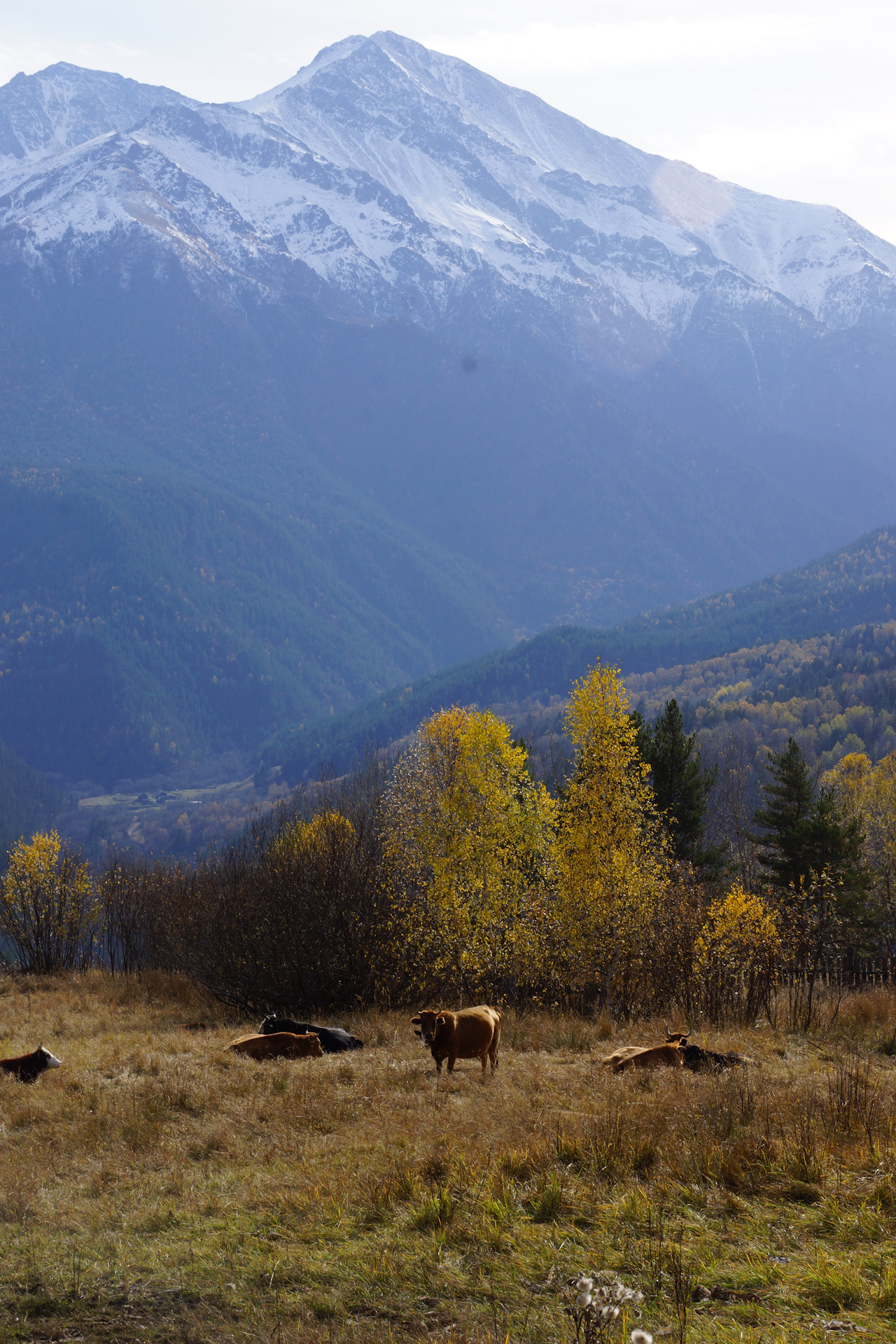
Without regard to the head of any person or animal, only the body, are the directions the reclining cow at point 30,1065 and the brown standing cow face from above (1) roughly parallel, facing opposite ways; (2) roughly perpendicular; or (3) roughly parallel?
roughly parallel, facing opposite ways

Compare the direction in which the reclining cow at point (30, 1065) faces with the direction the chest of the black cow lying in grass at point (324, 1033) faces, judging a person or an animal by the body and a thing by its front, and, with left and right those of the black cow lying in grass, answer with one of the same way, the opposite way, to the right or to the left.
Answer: the opposite way

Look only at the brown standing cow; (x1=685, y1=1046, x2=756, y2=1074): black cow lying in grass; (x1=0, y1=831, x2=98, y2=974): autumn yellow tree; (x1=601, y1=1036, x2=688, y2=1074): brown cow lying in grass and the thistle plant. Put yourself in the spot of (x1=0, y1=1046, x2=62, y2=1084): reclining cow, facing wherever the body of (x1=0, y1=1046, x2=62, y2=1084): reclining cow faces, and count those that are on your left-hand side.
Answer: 1

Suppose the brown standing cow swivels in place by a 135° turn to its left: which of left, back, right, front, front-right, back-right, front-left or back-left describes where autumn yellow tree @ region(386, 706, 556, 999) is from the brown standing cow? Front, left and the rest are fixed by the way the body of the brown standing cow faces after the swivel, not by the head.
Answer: back-left

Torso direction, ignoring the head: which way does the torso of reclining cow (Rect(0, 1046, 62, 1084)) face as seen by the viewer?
to the viewer's right

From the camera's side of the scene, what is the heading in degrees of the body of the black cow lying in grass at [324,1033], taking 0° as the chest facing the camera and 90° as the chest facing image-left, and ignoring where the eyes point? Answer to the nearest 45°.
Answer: approximately 90°

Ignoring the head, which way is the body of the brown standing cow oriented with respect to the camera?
to the viewer's left

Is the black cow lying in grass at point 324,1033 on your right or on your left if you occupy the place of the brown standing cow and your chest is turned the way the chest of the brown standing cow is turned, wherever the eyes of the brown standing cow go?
on your right

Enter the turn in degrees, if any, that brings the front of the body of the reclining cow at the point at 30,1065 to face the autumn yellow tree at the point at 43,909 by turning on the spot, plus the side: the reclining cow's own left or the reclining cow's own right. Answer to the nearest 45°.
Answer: approximately 90° to the reclining cow's own left

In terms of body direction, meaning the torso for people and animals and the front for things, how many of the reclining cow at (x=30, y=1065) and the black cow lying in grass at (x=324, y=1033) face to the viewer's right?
1
